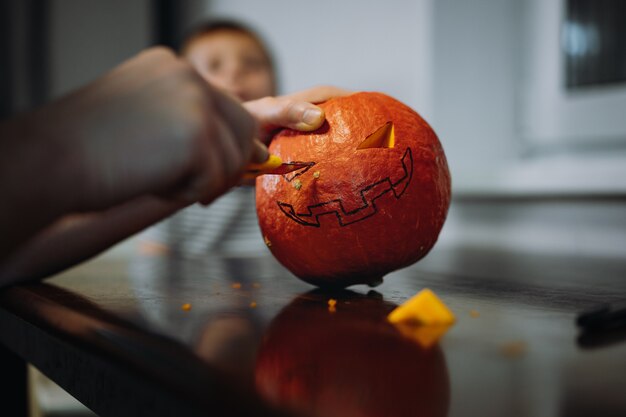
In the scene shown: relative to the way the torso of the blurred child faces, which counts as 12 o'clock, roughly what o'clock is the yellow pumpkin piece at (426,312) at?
The yellow pumpkin piece is roughly at 12 o'clock from the blurred child.

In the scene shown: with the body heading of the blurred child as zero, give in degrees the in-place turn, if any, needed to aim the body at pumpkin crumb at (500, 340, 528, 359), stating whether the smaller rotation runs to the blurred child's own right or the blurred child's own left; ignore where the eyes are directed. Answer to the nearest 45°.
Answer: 0° — they already face it

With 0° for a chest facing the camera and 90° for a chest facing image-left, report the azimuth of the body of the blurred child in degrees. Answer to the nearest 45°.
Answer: approximately 0°

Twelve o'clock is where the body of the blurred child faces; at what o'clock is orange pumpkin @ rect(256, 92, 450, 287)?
The orange pumpkin is roughly at 12 o'clock from the blurred child.

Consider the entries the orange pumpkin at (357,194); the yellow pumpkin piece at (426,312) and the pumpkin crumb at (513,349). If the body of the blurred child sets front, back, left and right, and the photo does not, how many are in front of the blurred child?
3
